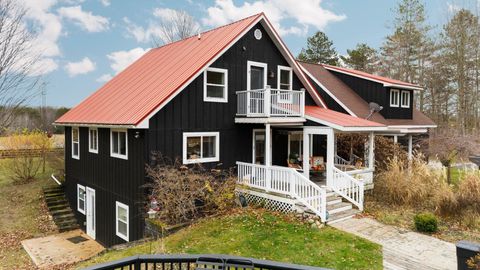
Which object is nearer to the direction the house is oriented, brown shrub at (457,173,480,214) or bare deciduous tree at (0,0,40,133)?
the brown shrub

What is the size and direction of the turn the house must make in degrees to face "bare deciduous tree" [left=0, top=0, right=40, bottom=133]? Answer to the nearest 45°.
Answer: approximately 135° to its right

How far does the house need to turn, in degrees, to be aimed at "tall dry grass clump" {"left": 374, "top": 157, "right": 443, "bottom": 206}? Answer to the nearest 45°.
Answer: approximately 45° to its left

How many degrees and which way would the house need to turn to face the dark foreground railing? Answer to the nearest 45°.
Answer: approximately 45° to its right

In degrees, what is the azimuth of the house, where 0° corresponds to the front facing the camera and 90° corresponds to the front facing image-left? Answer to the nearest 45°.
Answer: approximately 315°

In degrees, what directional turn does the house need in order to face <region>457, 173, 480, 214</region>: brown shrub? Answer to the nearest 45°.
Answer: approximately 45° to its left

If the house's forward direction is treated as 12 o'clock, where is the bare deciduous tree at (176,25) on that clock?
The bare deciduous tree is roughly at 7 o'clock from the house.

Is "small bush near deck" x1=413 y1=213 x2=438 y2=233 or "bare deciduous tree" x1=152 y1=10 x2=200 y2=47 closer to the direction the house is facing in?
the small bush near deck
